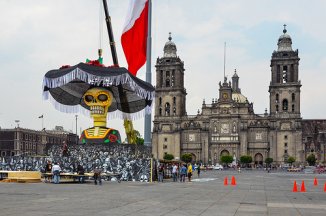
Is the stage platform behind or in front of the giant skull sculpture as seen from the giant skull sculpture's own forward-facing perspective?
in front

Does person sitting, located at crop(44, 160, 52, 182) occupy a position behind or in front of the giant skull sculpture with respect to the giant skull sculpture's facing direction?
in front

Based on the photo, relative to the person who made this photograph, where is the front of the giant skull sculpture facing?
facing the viewer and to the left of the viewer

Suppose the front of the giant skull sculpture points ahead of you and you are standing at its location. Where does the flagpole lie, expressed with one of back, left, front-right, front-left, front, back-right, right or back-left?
left
